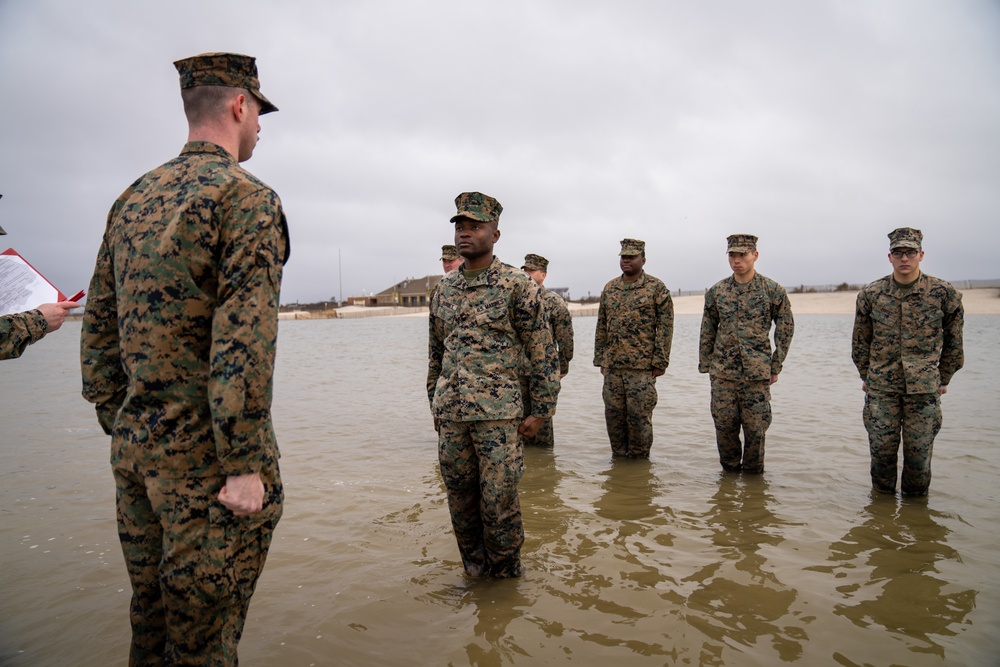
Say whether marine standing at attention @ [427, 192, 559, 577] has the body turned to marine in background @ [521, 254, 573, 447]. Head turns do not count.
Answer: no

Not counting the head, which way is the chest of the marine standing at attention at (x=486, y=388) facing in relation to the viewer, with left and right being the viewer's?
facing the viewer and to the left of the viewer

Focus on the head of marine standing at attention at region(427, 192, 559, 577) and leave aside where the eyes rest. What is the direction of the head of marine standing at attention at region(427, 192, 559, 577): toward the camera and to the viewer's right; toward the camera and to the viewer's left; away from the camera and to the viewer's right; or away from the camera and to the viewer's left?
toward the camera and to the viewer's left

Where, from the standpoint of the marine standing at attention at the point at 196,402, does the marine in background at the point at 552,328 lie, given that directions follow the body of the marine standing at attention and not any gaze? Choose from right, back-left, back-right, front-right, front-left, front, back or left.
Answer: front

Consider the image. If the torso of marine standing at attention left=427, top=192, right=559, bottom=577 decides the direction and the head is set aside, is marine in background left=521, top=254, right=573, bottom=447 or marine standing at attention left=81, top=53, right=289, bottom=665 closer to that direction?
the marine standing at attention

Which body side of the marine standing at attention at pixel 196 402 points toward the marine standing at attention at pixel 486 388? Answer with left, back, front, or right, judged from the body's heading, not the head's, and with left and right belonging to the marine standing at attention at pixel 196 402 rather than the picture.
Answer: front

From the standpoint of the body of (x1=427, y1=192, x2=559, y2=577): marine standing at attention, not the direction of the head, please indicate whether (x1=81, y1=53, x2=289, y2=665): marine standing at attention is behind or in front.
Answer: in front

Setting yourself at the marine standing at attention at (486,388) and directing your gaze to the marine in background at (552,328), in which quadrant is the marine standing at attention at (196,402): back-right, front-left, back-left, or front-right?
back-left

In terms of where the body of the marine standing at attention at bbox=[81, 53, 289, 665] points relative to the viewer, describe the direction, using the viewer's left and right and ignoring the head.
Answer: facing away from the viewer and to the right of the viewer

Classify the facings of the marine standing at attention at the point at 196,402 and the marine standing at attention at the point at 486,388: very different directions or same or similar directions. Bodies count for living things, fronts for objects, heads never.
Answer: very different directions

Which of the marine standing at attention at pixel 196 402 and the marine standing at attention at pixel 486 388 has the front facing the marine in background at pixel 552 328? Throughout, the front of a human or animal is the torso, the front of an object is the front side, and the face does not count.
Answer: the marine standing at attention at pixel 196 402
